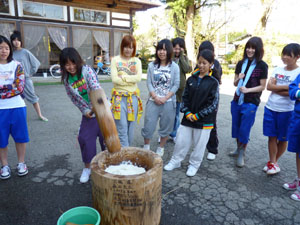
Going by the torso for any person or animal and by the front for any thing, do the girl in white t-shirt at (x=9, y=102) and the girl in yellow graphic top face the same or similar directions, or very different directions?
same or similar directions

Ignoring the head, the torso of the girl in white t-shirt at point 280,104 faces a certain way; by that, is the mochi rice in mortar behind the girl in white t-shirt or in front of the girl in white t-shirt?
in front

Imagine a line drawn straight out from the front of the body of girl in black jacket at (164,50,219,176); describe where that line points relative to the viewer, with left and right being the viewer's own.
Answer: facing the viewer and to the left of the viewer

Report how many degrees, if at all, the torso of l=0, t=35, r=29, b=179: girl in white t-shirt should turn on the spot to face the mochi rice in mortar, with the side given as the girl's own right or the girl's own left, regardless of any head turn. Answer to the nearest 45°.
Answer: approximately 45° to the girl's own left

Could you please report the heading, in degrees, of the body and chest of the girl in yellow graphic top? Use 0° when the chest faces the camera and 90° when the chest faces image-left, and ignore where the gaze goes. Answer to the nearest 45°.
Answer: approximately 0°

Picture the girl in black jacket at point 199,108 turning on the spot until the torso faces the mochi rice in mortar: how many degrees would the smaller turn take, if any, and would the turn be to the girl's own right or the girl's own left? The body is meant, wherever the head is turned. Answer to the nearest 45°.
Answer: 0° — they already face it

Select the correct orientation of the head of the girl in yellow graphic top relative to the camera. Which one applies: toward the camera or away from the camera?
toward the camera

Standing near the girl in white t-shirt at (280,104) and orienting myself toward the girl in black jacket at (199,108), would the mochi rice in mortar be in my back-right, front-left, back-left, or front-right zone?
front-left

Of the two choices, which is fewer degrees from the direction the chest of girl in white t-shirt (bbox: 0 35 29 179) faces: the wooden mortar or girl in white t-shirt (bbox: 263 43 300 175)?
the wooden mortar

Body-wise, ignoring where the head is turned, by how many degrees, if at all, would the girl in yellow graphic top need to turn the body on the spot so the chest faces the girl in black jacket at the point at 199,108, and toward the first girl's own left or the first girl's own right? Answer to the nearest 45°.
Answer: approximately 90° to the first girl's own left

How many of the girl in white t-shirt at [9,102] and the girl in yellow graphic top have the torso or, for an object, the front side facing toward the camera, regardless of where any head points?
2

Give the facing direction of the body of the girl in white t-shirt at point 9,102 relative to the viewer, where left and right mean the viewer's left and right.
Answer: facing the viewer

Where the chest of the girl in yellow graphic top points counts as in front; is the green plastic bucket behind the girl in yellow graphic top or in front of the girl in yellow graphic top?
in front
